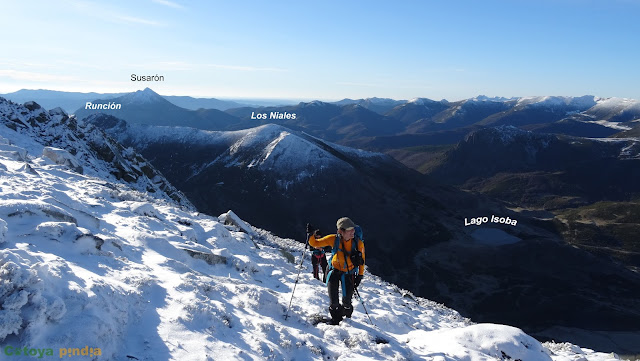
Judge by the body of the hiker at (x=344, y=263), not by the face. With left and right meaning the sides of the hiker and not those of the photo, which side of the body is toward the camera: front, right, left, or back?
front
